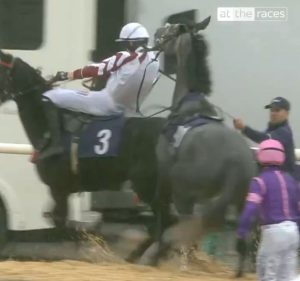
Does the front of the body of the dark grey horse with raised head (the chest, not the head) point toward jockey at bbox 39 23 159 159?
yes

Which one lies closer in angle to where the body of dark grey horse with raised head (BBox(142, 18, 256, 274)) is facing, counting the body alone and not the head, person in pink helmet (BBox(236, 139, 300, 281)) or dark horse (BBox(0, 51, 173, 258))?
the dark horse

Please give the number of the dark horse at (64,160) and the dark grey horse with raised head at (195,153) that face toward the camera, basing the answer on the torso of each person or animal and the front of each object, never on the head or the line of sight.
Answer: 0

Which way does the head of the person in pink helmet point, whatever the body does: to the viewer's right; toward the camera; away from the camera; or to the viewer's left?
away from the camera

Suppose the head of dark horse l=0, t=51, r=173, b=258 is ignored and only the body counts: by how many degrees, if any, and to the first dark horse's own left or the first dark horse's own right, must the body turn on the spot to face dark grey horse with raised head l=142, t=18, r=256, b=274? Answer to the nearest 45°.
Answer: approximately 135° to the first dark horse's own left

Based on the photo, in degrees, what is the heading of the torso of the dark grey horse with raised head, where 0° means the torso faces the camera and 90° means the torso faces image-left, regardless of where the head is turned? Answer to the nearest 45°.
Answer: approximately 135°

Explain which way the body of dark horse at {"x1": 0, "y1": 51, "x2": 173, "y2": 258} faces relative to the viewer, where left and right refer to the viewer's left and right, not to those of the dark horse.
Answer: facing to the left of the viewer

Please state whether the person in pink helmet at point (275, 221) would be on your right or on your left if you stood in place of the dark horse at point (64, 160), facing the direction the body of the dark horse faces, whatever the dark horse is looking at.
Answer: on your left
